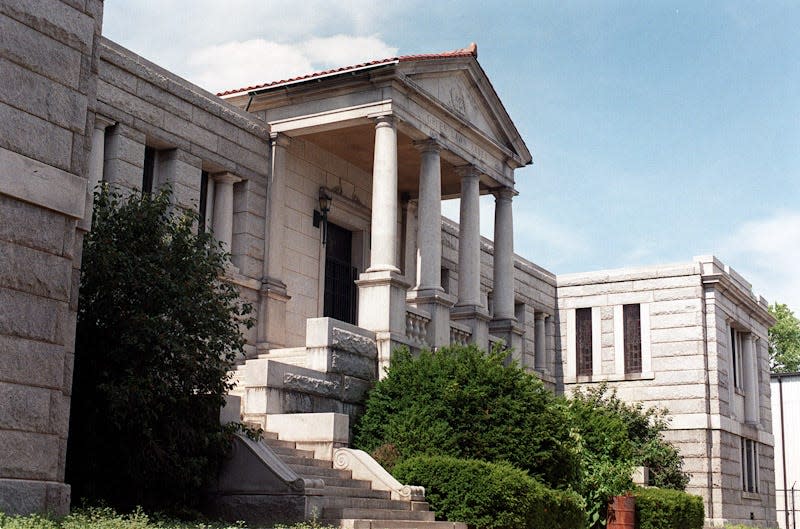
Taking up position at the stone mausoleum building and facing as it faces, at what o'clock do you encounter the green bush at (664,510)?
The green bush is roughly at 10 o'clock from the stone mausoleum building.

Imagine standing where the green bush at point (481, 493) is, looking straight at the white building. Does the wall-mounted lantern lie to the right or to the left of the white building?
left
